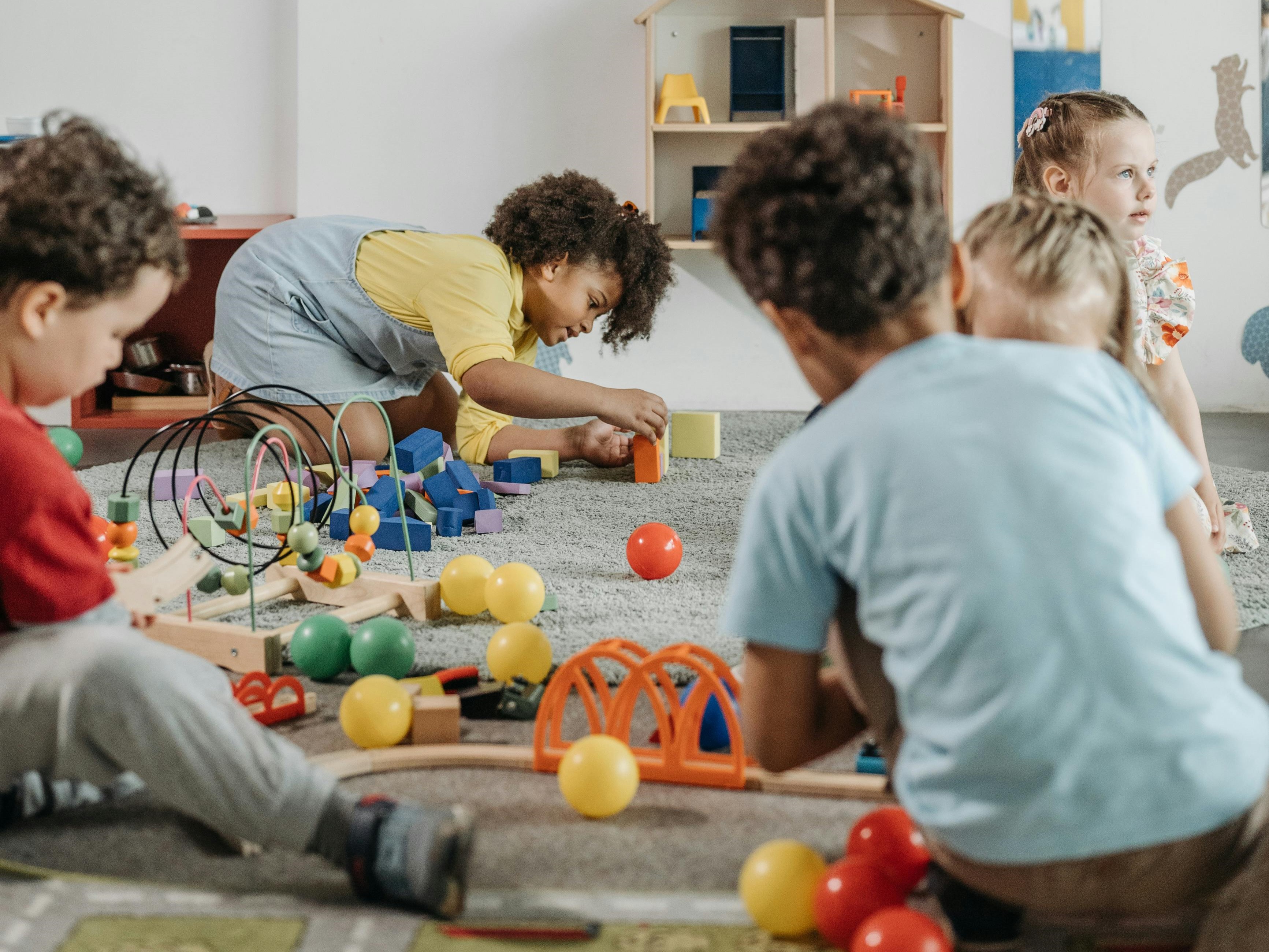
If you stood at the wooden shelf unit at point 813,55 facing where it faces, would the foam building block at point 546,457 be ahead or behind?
ahead

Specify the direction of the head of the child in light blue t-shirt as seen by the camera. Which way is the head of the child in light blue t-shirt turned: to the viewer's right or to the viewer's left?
to the viewer's left

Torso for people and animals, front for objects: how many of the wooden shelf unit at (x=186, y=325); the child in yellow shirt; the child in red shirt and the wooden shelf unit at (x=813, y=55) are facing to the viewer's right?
2

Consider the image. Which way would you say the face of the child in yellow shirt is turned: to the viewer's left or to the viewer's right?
to the viewer's right

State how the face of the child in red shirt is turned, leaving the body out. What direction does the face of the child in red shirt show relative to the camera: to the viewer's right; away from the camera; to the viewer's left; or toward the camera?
to the viewer's right

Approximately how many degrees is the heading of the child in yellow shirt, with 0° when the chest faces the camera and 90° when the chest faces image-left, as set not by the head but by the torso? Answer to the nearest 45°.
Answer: approximately 270°

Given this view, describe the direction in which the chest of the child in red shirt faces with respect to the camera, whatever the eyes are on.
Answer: to the viewer's right

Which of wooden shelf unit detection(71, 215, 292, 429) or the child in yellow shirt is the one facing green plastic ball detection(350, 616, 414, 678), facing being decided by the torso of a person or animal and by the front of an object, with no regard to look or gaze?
the wooden shelf unit

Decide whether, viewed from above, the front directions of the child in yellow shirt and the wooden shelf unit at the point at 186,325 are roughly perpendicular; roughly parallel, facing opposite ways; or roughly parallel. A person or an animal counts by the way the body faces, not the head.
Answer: roughly perpendicular

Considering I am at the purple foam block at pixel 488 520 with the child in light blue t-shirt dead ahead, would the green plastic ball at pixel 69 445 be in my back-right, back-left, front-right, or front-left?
back-right

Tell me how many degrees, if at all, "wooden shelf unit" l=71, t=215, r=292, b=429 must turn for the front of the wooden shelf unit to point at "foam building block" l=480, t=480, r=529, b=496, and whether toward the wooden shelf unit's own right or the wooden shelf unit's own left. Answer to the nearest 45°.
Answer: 0° — it already faces it
